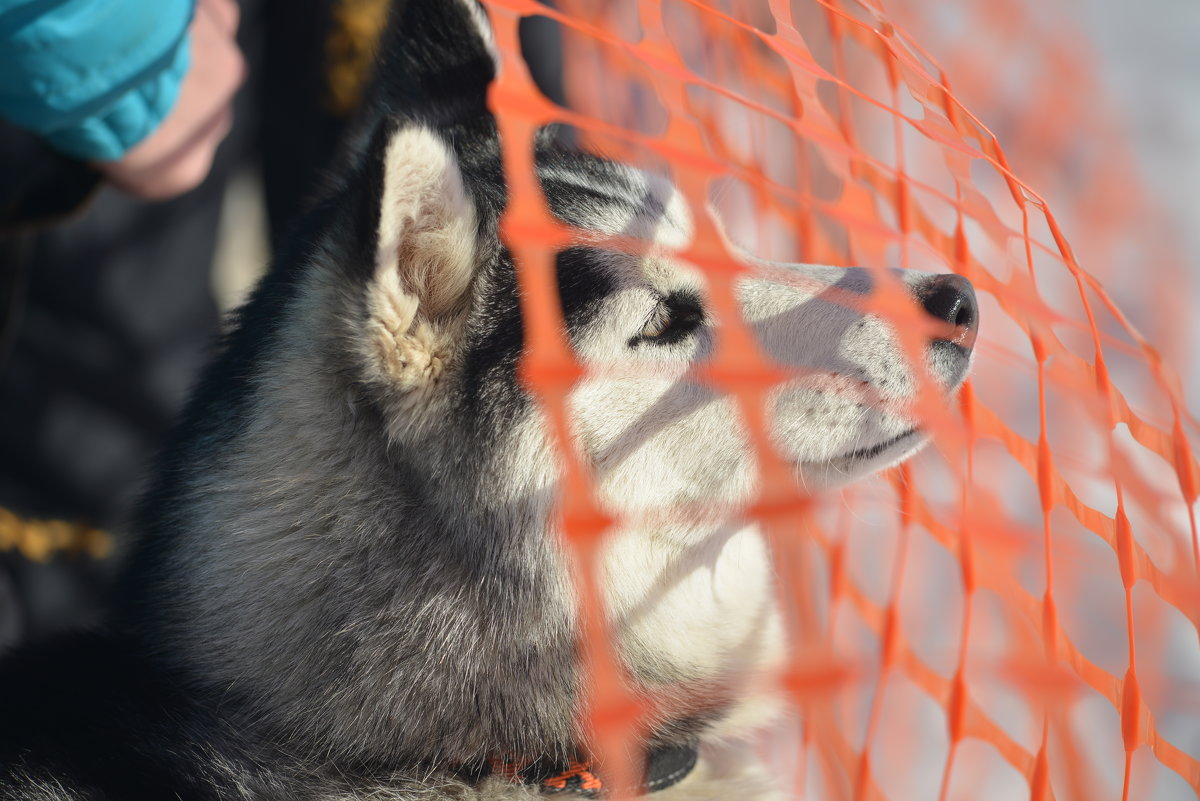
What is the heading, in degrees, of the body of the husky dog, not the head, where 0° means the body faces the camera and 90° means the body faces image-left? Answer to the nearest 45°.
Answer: approximately 270°
